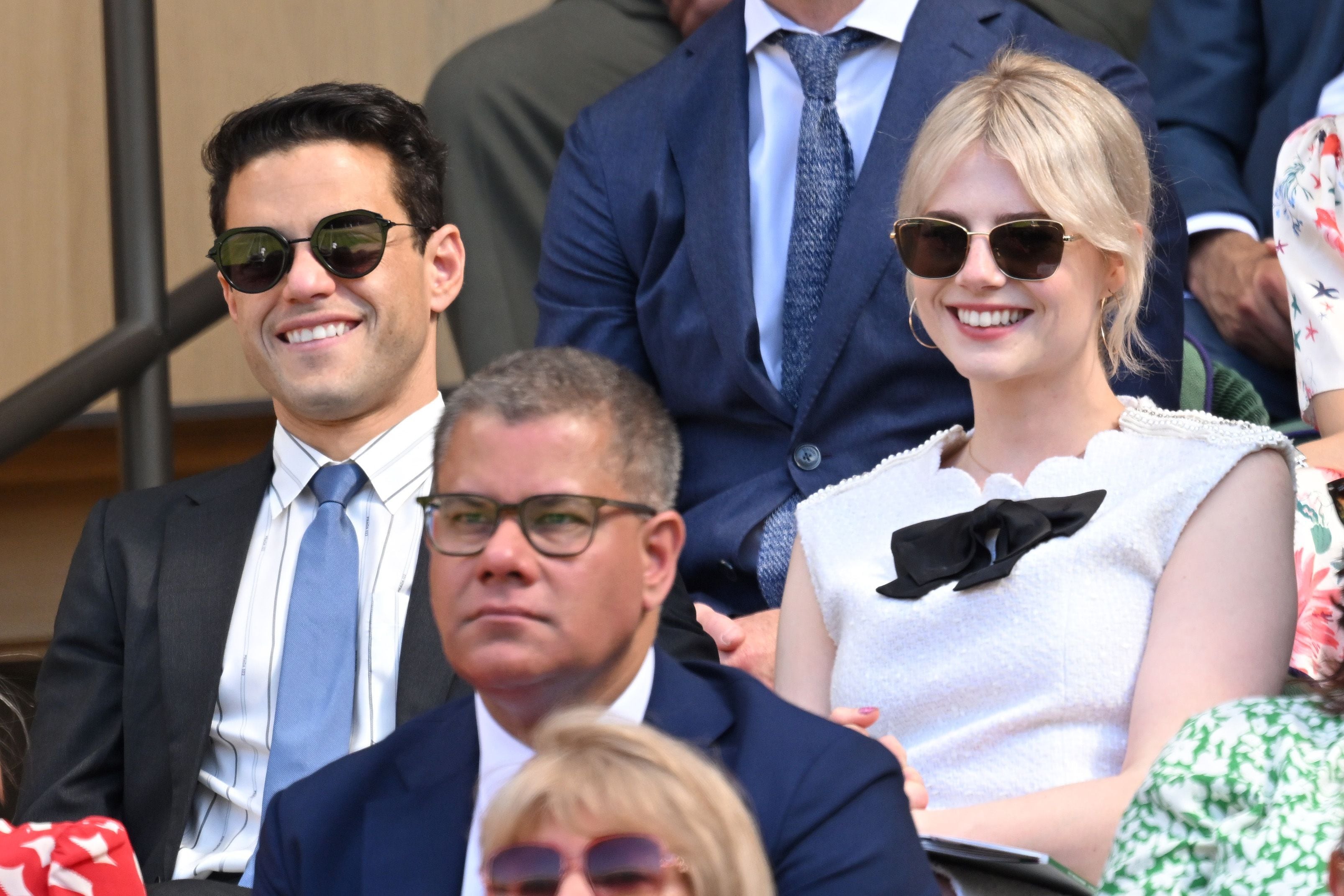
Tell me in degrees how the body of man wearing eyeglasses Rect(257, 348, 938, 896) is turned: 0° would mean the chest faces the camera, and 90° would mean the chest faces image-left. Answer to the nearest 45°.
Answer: approximately 45°

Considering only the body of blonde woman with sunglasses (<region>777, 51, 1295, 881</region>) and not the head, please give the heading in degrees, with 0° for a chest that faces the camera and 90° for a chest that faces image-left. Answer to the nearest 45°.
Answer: approximately 45°

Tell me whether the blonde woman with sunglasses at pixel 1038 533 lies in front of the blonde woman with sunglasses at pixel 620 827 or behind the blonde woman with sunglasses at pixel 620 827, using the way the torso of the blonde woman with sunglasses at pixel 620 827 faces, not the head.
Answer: behind

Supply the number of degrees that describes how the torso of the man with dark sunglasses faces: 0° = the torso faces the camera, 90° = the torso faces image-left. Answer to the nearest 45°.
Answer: approximately 0°

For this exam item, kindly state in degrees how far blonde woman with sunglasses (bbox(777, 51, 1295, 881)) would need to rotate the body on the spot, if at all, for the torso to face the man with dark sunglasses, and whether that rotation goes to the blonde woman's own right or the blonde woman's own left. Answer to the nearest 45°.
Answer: approximately 45° to the blonde woman's own right
